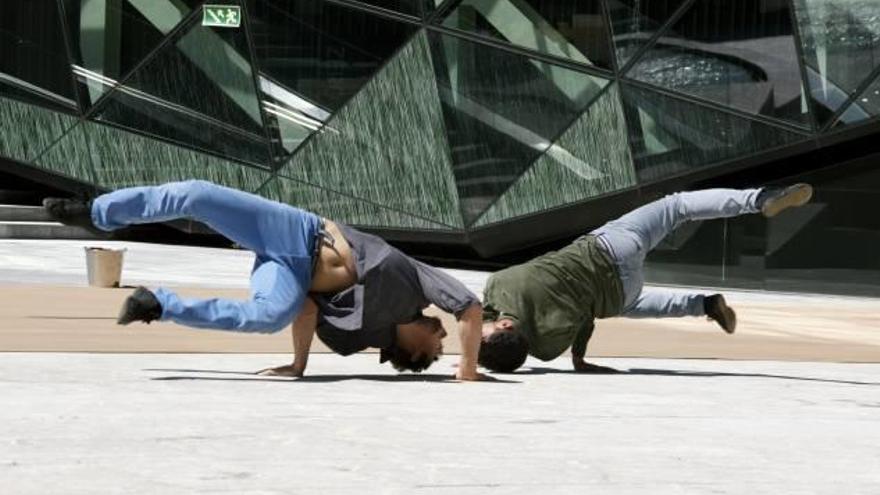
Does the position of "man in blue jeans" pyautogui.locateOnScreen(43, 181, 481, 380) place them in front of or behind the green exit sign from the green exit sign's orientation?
in front

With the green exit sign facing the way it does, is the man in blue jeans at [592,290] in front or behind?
in front

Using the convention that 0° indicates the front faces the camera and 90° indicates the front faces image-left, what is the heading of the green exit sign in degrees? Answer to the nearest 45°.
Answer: approximately 0°
